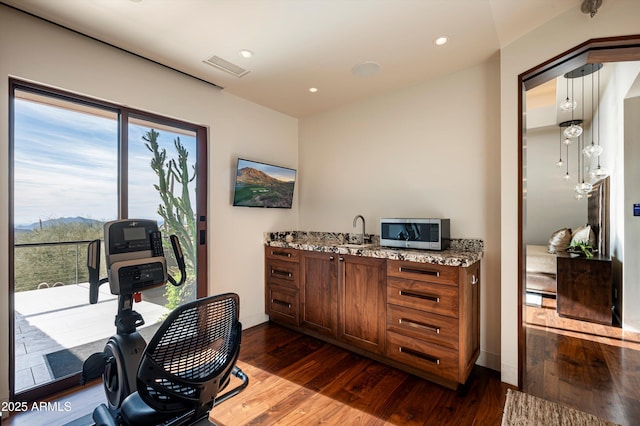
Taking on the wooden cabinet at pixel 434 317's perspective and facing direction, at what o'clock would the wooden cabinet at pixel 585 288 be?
the wooden cabinet at pixel 585 288 is roughly at 6 o'clock from the wooden cabinet at pixel 434 317.

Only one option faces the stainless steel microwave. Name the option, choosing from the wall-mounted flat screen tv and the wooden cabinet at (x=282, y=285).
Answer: the wall-mounted flat screen tv

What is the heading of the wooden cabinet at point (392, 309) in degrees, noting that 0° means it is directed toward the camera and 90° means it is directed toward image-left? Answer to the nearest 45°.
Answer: approximately 45°

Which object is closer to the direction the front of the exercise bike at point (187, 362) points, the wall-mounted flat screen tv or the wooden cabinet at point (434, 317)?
the wall-mounted flat screen tv

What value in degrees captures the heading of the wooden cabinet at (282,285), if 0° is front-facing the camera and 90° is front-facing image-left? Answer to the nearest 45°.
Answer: approximately 45°

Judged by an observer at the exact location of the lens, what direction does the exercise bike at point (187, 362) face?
facing away from the viewer and to the left of the viewer

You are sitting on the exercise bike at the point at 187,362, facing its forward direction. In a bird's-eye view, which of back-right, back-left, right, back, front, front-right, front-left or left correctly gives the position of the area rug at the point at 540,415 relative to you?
back-right

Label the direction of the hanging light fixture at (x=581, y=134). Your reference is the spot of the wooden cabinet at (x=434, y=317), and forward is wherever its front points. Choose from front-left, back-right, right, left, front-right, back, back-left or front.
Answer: back

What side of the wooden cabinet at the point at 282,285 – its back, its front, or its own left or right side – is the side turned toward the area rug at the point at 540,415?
left

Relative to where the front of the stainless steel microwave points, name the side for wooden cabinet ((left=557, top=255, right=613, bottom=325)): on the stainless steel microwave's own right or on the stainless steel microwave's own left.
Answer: on the stainless steel microwave's own left

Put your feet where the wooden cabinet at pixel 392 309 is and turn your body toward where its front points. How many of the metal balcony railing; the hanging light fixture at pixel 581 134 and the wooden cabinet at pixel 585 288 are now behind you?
2

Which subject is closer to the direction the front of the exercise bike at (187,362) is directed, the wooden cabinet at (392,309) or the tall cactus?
the tall cactus

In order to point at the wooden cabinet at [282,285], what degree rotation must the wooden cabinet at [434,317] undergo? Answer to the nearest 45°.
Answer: approximately 45° to its right

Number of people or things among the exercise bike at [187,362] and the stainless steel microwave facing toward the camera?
1
